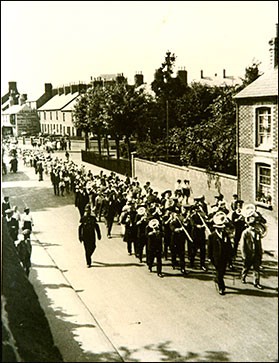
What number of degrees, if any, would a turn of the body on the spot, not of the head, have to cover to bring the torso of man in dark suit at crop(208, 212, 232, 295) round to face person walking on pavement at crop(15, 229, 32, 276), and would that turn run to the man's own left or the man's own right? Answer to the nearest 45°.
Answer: approximately 90° to the man's own right

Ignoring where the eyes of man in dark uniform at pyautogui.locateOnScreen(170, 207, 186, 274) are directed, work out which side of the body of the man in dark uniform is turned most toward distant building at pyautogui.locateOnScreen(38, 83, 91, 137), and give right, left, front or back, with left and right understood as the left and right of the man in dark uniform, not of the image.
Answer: back

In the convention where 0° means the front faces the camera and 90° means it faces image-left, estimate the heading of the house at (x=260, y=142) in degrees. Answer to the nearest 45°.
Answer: approximately 45°

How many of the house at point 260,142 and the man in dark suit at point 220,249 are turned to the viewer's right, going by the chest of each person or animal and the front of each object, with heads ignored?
0

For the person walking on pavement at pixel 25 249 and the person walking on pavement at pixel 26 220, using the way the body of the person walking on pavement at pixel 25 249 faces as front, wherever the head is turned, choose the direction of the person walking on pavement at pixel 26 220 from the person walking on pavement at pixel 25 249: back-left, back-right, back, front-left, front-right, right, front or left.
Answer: back-left
